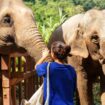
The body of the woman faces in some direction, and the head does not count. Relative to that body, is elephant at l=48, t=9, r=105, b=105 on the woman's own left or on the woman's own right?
on the woman's own right

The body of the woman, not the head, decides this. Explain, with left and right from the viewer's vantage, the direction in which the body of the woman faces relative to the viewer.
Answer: facing away from the viewer and to the left of the viewer

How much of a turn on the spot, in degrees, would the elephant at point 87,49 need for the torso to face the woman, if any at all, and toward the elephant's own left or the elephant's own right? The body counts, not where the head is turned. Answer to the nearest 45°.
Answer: approximately 45° to the elephant's own right

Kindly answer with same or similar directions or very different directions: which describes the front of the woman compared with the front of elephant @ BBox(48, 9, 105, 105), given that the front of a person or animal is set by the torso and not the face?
very different directions

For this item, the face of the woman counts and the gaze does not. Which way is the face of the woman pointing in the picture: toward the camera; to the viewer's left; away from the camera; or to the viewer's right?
away from the camera
